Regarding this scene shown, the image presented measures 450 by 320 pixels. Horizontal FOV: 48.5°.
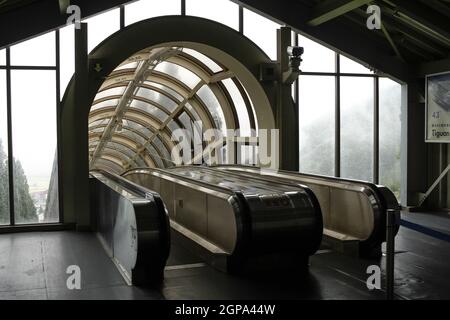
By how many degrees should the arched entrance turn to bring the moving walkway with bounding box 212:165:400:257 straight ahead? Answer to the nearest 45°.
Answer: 0° — it already faces it

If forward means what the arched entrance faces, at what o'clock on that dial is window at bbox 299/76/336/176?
The window is roughly at 10 o'clock from the arched entrance.

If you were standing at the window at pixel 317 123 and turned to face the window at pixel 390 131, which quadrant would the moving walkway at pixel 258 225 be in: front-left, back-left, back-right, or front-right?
back-right

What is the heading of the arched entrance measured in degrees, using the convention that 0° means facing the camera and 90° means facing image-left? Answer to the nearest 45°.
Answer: approximately 315°

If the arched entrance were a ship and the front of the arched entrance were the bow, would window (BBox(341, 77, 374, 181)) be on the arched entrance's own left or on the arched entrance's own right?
on the arched entrance's own left
